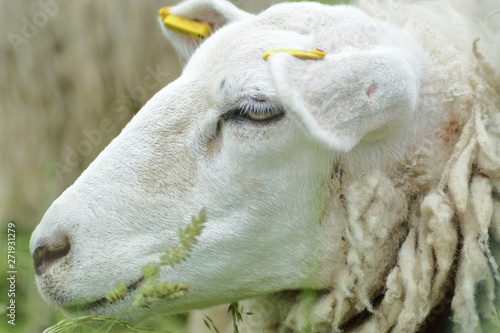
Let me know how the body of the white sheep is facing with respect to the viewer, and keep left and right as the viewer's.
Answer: facing to the left of the viewer
